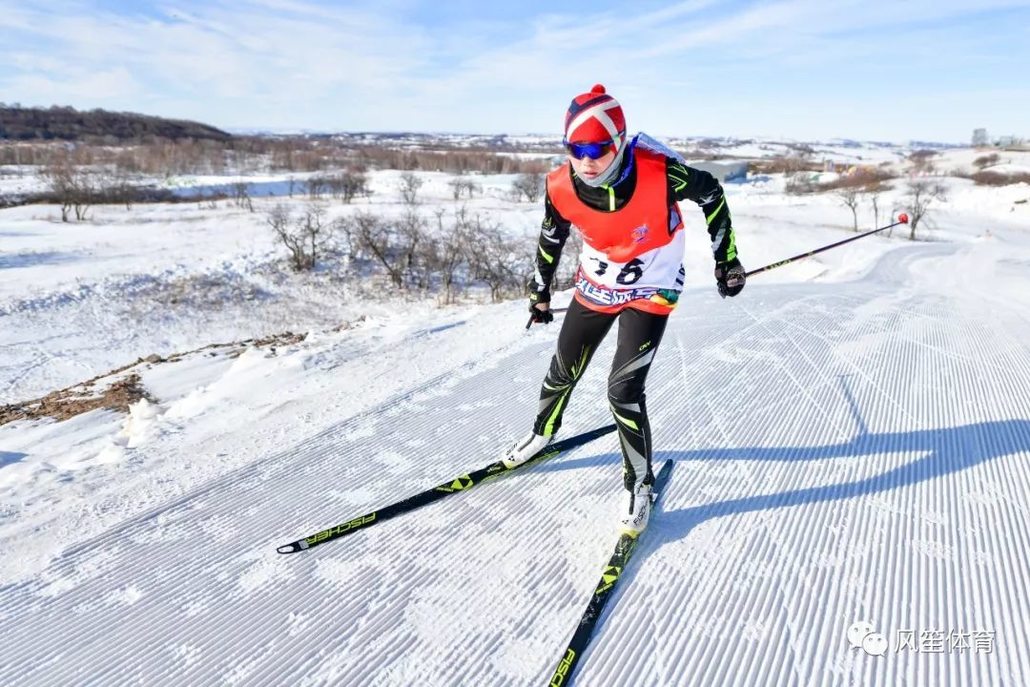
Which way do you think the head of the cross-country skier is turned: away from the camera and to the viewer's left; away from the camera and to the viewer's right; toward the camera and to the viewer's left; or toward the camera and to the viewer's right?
toward the camera and to the viewer's left

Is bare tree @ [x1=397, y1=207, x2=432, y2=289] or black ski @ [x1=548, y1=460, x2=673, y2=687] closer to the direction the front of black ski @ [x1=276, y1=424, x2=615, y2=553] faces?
the black ski

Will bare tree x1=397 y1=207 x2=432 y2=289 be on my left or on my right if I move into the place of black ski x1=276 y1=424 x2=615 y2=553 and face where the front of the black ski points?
on my right

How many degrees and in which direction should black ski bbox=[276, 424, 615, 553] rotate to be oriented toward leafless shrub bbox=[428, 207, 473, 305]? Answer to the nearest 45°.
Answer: approximately 135° to its right

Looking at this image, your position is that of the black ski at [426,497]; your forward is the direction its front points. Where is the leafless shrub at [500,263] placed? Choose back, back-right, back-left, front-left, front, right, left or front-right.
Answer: back-right

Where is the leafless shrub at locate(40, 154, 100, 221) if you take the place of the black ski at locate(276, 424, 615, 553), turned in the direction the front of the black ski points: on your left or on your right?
on your right

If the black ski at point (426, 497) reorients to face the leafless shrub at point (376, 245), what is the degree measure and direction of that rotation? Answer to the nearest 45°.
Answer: approximately 135° to its right

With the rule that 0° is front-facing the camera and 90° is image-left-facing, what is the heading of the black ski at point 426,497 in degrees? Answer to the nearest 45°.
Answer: approximately 45°
